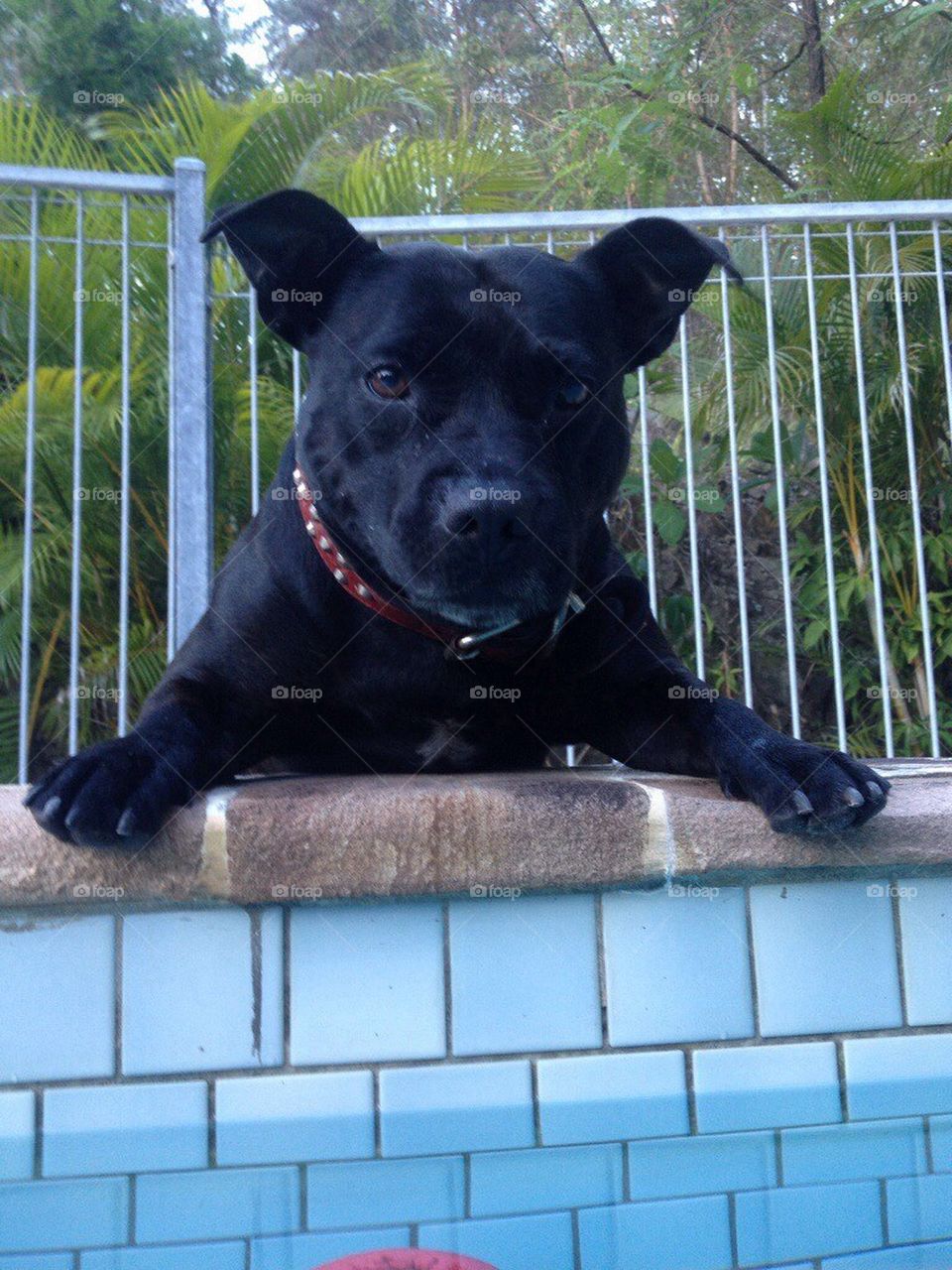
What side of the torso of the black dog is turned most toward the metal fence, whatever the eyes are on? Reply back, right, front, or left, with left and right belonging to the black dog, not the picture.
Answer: back

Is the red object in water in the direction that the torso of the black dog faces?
yes

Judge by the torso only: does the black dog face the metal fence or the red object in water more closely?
the red object in water

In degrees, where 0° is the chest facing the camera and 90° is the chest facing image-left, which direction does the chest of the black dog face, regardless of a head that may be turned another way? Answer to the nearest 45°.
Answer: approximately 0°
